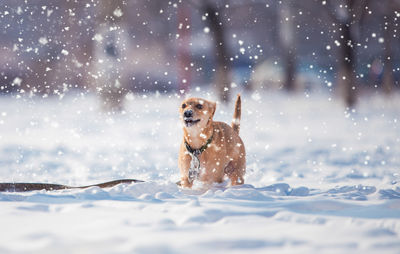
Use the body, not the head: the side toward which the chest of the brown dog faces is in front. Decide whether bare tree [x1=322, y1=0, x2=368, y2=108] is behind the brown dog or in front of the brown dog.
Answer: behind

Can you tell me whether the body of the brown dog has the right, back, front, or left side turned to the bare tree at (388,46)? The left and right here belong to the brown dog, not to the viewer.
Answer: back

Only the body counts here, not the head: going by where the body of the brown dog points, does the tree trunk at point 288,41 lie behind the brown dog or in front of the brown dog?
behind

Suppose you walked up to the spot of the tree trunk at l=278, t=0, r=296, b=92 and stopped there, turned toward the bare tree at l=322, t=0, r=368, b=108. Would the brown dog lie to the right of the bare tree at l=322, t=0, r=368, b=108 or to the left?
right

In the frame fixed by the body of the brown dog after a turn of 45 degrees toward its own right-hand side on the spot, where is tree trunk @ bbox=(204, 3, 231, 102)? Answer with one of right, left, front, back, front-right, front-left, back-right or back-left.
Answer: right

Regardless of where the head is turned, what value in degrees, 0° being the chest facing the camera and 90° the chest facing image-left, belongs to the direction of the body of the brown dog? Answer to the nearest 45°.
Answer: approximately 45°
